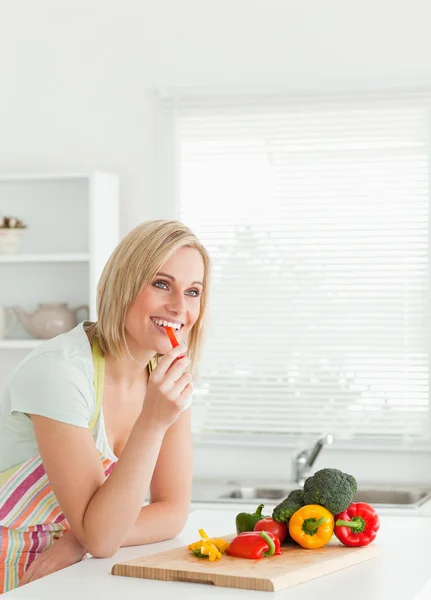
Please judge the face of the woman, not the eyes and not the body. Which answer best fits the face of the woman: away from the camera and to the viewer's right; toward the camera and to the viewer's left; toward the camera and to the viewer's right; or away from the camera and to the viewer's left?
toward the camera and to the viewer's right

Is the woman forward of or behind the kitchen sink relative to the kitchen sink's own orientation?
forward

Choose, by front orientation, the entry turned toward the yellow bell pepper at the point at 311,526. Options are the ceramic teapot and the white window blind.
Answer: the white window blind

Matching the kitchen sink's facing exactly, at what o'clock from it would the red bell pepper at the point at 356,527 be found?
The red bell pepper is roughly at 12 o'clock from the kitchen sink.

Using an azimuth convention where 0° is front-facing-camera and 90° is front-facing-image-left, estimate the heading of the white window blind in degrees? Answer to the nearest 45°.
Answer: approximately 0°

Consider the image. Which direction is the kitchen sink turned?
toward the camera

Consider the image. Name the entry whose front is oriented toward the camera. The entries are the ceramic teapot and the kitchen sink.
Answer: the kitchen sink

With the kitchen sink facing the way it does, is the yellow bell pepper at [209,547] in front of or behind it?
in front
